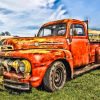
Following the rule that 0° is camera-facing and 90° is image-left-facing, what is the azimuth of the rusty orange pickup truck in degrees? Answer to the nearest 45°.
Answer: approximately 45°
